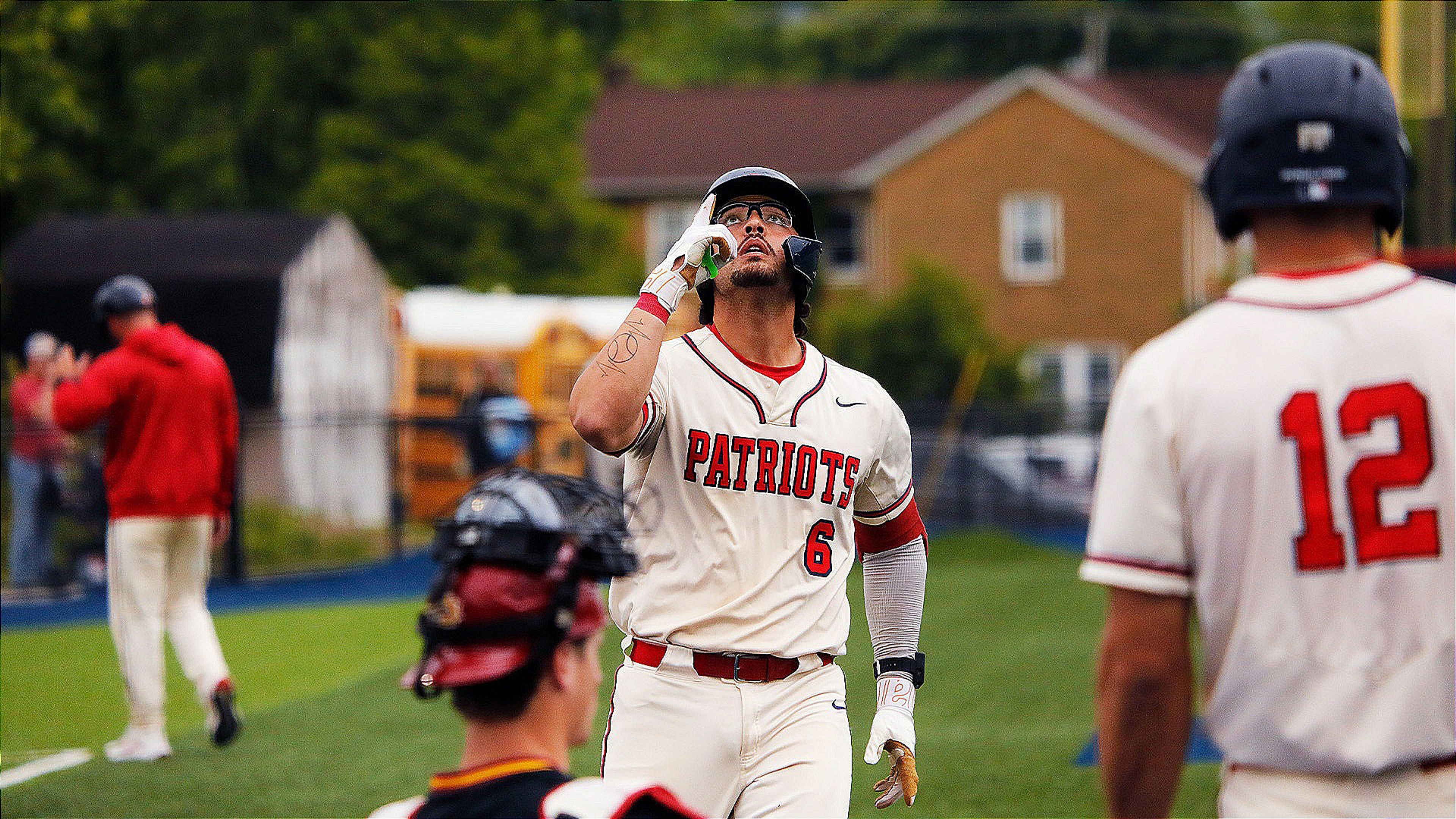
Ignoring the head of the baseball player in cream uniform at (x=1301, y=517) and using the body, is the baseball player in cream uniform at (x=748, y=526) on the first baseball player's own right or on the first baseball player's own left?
on the first baseball player's own left

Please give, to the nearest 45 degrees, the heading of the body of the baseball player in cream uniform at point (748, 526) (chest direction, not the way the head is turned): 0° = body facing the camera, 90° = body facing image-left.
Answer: approximately 0°

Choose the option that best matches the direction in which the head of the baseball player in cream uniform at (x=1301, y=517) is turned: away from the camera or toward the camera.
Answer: away from the camera

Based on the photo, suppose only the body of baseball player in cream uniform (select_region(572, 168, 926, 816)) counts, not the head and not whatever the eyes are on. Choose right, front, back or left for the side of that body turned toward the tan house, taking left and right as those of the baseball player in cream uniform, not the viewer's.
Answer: back

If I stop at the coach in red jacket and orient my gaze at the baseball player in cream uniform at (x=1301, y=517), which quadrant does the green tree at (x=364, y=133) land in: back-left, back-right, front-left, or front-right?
back-left

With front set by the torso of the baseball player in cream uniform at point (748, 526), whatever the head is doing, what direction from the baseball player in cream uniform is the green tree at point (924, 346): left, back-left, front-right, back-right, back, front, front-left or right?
back

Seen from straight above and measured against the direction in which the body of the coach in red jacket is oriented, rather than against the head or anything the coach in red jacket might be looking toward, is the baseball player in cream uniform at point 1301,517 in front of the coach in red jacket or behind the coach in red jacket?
behind

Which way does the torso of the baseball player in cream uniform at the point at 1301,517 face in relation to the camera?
away from the camera

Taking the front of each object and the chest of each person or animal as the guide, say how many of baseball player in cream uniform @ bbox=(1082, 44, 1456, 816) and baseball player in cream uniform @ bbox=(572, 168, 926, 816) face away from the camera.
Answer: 1

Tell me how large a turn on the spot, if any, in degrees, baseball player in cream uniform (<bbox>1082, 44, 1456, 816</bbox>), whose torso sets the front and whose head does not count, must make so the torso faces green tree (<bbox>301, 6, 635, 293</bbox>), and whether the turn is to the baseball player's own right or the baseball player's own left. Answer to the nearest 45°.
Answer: approximately 45° to the baseball player's own left

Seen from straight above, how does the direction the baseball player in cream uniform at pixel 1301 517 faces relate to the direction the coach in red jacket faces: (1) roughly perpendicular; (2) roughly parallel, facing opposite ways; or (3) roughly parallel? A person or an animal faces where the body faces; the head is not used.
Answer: roughly parallel

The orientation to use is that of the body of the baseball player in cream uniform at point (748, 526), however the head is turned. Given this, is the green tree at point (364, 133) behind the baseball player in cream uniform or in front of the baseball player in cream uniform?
behind

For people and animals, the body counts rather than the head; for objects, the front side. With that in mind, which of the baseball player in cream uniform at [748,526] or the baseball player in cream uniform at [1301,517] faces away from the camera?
the baseball player in cream uniform at [1301,517]

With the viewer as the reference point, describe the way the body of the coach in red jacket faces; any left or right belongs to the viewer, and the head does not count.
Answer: facing away from the viewer and to the left of the viewer
